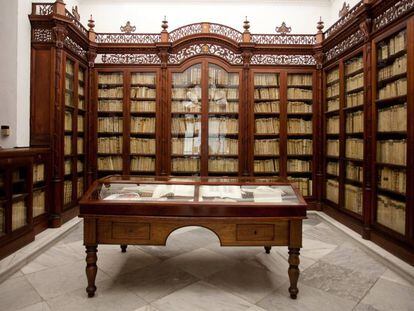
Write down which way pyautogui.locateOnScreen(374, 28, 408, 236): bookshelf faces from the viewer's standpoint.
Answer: facing the viewer and to the left of the viewer

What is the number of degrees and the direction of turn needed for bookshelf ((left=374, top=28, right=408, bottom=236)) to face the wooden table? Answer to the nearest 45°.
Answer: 0° — it already faces it
